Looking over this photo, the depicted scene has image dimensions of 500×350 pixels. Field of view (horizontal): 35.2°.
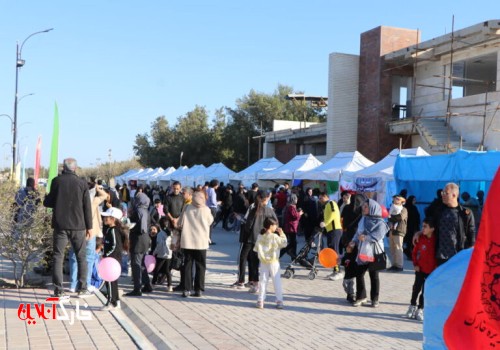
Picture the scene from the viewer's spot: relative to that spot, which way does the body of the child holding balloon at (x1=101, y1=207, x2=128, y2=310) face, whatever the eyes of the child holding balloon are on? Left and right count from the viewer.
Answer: facing to the left of the viewer

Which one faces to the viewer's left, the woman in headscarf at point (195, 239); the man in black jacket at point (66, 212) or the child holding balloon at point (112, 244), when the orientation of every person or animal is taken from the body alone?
the child holding balloon

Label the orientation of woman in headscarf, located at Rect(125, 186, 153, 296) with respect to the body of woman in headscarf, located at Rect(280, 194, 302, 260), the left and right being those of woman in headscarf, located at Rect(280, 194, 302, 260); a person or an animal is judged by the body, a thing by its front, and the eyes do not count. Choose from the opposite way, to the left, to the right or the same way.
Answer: the opposite way

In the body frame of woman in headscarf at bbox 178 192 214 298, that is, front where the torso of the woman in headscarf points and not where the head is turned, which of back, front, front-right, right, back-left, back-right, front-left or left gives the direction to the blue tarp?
front-right

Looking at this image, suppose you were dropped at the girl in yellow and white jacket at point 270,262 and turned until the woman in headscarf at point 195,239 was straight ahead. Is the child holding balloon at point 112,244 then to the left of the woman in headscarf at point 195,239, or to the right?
left

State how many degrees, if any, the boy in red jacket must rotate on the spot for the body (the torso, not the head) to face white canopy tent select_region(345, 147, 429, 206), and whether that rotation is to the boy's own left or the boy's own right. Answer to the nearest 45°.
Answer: approximately 135° to the boy's own right

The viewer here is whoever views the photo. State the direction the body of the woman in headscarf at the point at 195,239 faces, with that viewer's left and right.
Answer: facing away from the viewer

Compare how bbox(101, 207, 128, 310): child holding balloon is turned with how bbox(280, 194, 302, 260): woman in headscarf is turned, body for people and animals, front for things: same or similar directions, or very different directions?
very different directions

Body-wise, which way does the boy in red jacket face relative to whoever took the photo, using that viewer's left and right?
facing the viewer and to the left of the viewer
